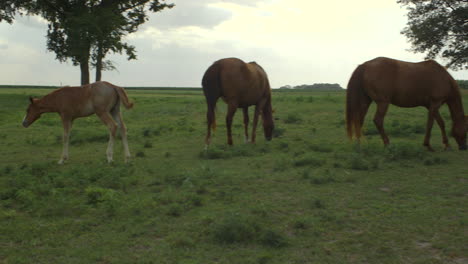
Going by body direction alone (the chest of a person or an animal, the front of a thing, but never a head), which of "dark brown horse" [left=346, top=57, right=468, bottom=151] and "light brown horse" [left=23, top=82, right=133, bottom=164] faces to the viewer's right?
"dark brown horse" [left=346, top=57, right=468, bottom=151]

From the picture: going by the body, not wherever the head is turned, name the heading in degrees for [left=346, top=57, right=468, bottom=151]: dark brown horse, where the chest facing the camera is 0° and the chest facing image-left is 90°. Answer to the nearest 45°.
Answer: approximately 270°

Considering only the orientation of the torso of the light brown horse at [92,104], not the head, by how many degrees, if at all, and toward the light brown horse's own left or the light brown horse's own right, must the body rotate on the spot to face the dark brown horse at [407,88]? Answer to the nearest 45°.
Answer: approximately 180°

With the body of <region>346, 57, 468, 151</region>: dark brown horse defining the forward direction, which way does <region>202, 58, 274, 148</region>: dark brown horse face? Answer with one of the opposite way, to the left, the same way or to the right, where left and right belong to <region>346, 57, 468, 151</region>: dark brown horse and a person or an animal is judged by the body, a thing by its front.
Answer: to the left

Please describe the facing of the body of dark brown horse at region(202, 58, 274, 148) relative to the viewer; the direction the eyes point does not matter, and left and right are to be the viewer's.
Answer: facing away from the viewer and to the right of the viewer

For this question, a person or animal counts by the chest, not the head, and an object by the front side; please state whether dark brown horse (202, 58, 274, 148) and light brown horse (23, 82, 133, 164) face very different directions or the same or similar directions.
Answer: very different directions

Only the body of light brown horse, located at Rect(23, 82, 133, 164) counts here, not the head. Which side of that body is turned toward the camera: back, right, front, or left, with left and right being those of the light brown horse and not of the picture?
left

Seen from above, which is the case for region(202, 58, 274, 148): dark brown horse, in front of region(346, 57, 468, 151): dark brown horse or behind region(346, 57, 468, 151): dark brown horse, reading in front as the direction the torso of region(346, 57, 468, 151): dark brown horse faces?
behind

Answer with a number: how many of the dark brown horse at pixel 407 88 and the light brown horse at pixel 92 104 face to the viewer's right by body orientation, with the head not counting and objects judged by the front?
1

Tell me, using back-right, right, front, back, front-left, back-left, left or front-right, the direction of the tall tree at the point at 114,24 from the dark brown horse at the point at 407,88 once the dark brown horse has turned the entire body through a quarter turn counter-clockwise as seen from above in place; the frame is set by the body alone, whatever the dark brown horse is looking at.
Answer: front-left
